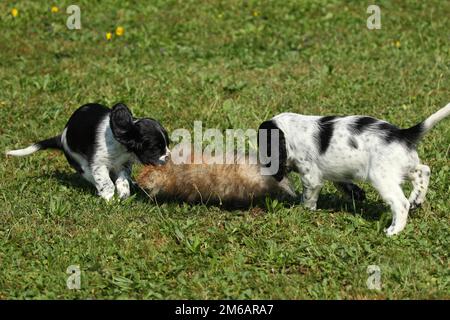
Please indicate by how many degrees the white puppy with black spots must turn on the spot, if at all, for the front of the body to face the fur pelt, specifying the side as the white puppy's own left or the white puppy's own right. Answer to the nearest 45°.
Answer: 0° — it already faces it

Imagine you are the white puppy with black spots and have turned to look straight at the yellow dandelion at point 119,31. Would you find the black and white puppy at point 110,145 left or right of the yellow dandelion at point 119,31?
left

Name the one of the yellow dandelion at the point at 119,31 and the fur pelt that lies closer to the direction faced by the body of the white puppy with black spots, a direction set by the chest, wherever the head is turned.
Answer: the fur pelt

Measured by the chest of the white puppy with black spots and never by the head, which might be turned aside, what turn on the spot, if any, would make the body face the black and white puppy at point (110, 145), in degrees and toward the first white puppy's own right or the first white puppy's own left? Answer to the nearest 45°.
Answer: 0° — it already faces it

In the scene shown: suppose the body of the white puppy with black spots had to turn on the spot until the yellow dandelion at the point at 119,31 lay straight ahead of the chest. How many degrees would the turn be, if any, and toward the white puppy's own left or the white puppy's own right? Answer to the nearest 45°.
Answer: approximately 45° to the white puppy's own right

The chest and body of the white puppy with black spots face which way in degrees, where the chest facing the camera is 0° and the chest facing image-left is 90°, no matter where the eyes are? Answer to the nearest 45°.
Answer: approximately 90°
